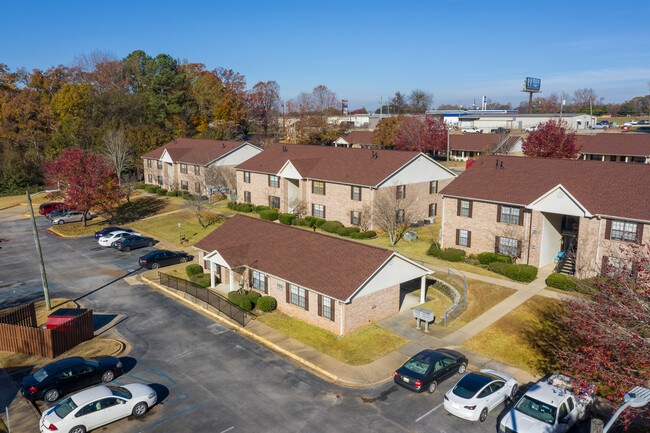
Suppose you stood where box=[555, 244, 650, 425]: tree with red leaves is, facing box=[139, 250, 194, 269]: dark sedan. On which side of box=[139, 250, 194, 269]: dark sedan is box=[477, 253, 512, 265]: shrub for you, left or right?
right

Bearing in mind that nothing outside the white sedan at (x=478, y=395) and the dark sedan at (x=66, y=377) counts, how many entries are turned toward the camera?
0

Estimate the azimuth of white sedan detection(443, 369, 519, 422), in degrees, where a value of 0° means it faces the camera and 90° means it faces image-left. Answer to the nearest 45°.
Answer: approximately 225°

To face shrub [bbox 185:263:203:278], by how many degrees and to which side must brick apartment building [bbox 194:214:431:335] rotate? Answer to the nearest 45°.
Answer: approximately 90° to its right

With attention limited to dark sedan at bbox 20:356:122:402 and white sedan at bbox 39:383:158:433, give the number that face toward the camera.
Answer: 0

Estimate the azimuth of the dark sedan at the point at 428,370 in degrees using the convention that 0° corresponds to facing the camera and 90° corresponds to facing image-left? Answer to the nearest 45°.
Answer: approximately 225°

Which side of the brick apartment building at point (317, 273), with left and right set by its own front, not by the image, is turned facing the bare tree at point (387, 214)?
back

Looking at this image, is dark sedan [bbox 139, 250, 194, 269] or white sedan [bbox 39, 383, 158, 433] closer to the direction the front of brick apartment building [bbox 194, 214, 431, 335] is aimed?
the white sedan

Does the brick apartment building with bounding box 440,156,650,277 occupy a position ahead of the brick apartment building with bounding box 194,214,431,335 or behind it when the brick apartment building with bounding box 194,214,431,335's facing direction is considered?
behind

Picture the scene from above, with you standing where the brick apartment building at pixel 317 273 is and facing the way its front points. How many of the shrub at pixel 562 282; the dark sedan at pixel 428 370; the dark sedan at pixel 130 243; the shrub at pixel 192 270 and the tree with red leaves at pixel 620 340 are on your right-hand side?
2

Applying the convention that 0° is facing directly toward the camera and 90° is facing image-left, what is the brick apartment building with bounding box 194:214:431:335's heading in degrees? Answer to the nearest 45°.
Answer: approximately 45°
